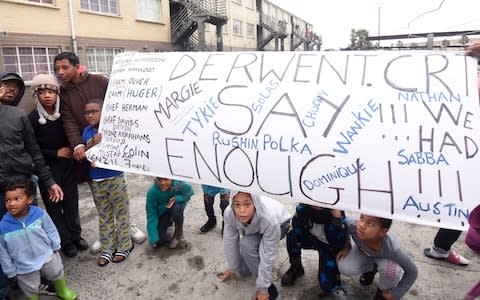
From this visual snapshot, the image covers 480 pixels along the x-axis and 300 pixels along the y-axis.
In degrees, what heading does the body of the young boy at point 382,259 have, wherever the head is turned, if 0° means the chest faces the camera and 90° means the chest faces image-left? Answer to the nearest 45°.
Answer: approximately 45°

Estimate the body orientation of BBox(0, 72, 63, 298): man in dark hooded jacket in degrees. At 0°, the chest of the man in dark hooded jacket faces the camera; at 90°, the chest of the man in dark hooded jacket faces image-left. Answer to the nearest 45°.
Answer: approximately 0°

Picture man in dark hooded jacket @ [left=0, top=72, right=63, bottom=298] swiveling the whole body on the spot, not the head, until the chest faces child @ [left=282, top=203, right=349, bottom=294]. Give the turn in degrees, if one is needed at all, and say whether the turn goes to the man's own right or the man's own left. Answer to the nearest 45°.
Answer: approximately 45° to the man's own left

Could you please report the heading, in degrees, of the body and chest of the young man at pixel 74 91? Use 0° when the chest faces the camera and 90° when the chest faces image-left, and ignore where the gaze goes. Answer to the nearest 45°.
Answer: approximately 45°

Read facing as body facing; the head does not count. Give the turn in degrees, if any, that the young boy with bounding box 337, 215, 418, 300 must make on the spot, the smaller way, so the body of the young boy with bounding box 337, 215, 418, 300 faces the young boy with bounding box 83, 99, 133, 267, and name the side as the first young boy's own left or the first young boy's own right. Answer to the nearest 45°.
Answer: approximately 45° to the first young boy's own right

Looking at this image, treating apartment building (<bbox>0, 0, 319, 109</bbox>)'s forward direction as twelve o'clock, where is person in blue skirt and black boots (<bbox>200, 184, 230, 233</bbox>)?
The person in blue skirt and black boots is roughly at 1 o'clock from the apartment building.
